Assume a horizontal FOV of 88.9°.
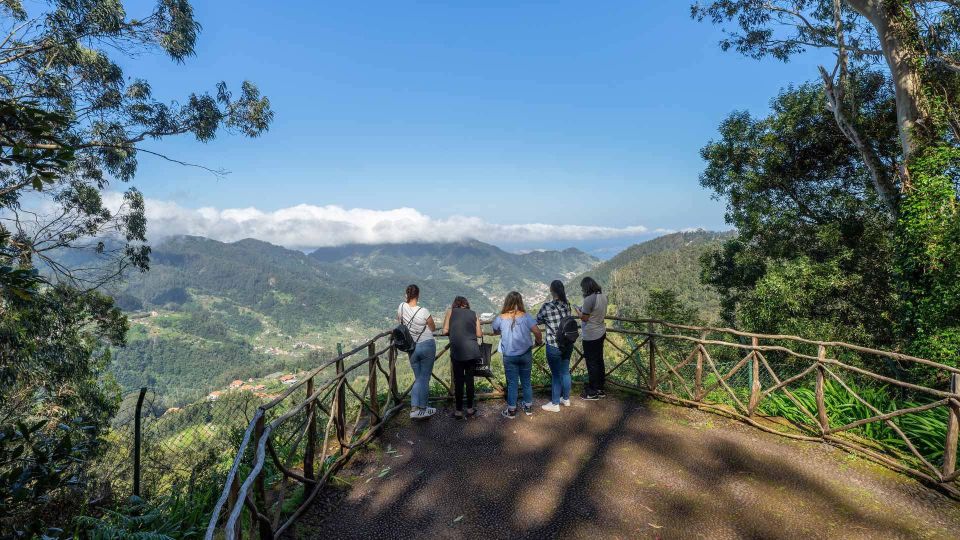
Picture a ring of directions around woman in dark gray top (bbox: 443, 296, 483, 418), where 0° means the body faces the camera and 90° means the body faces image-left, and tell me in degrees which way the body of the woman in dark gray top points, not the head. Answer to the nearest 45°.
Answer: approximately 180°

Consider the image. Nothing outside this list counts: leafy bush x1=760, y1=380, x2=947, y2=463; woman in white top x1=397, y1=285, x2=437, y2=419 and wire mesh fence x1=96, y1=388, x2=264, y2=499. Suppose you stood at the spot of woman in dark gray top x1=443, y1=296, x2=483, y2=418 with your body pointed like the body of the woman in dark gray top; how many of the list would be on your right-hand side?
1

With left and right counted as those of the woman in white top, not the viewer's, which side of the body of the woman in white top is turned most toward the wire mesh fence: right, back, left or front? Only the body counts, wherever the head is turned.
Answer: left

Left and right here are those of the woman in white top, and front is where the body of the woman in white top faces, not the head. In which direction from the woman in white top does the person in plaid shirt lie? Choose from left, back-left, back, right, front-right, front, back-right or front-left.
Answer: front-right

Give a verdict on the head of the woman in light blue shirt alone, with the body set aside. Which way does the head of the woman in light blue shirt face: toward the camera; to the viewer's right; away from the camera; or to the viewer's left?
away from the camera

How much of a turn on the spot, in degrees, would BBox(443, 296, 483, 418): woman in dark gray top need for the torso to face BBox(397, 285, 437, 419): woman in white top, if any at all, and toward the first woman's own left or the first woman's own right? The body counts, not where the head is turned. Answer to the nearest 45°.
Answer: approximately 90° to the first woman's own left

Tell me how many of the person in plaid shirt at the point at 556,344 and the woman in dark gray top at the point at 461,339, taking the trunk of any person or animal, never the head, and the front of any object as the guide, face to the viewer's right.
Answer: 0

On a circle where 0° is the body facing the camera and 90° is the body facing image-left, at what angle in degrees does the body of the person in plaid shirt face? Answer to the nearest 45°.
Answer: approximately 135°

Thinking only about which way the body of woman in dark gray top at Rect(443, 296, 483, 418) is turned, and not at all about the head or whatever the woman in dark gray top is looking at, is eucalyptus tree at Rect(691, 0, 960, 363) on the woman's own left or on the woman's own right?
on the woman's own right

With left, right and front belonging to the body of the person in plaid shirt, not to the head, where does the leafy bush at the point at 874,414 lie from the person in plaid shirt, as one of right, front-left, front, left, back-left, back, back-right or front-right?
back-right

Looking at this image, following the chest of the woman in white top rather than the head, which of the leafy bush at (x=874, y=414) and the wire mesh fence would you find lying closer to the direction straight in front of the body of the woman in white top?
the leafy bush

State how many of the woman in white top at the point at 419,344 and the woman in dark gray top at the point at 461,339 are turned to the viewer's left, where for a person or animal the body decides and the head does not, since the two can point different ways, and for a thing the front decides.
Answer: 0

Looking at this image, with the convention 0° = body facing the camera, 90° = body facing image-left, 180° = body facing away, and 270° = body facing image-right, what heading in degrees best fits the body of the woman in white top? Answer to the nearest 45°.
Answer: approximately 225°
